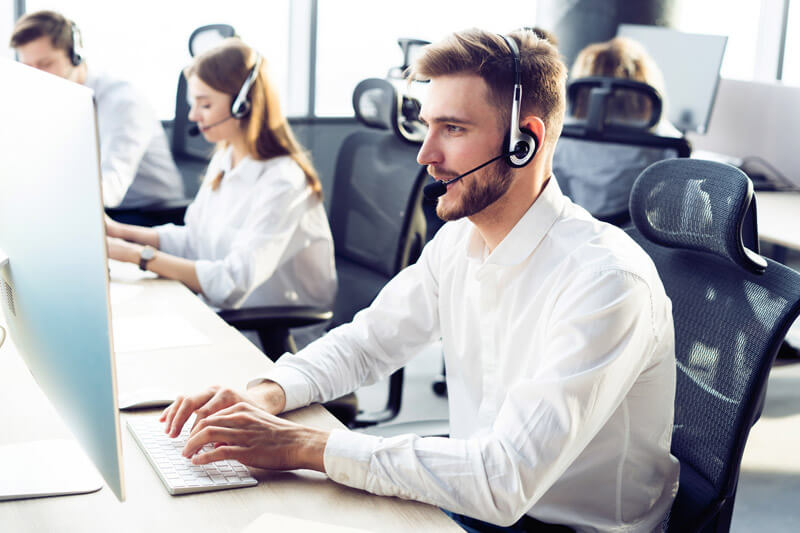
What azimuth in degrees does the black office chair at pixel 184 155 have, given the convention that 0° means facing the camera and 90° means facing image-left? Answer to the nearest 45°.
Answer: approximately 45°

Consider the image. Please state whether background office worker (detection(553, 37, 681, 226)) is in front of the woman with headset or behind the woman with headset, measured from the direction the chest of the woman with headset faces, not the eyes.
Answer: behind

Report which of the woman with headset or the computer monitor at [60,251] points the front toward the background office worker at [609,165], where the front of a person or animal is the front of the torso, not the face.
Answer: the computer monitor

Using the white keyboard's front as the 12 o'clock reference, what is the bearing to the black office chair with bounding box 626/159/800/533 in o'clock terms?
The black office chair is roughly at 12 o'clock from the white keyboard.

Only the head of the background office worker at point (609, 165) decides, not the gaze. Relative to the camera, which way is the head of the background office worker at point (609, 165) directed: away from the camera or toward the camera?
away from the camera

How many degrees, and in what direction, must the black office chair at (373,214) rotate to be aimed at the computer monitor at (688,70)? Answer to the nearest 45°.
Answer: approximately 180°

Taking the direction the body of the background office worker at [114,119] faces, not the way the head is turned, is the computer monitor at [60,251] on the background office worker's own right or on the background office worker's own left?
on the background office worker's own left

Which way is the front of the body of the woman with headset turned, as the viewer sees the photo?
to the viewer's left

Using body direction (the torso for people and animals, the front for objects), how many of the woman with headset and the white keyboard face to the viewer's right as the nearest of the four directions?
1

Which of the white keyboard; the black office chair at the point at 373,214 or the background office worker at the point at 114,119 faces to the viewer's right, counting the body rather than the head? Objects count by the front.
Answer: the white keyboard

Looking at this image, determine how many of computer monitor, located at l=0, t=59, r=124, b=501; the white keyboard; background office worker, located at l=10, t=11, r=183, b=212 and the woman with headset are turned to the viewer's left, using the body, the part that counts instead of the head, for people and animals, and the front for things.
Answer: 2

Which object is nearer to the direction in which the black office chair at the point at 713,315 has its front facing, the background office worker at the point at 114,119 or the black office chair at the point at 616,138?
the background office worker
